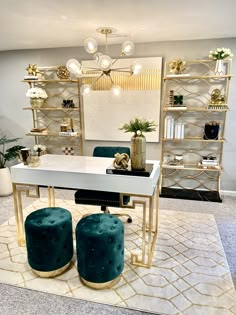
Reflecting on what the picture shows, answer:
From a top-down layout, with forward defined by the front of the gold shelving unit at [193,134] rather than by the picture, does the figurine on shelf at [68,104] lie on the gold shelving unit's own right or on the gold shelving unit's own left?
on the gold shelving unit's own right

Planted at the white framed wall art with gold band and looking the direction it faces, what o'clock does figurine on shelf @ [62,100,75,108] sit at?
The figurine on shelf is roughly at 3 o'clock from the white framed wall art with gold band.

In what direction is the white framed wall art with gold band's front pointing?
toward the camera

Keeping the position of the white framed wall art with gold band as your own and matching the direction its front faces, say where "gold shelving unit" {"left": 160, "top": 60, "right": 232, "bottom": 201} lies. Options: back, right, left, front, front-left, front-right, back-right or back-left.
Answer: left

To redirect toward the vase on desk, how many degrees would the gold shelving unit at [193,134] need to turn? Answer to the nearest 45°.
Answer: approximately 45° to its right

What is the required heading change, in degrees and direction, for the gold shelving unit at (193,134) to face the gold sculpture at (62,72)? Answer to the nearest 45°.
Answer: approximately 90° to its right

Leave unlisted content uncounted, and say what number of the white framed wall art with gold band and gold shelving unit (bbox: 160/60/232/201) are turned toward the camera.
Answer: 2

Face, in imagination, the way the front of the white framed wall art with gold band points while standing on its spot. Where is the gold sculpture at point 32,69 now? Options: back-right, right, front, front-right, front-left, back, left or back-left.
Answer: right

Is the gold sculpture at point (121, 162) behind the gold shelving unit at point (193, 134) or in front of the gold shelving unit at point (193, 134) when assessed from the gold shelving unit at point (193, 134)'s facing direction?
in front

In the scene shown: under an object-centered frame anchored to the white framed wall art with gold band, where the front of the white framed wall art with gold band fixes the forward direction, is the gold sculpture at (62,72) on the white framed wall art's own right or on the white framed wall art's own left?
on the white framed wall art's own right

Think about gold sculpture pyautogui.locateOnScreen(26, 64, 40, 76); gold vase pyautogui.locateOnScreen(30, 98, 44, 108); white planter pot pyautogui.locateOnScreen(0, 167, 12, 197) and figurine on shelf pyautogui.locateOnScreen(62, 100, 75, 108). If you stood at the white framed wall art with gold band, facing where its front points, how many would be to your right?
4

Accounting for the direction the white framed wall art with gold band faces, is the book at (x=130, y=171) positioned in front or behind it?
in front

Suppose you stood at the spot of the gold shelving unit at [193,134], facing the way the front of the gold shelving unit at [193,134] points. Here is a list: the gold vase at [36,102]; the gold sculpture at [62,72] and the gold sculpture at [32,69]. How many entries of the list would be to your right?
3

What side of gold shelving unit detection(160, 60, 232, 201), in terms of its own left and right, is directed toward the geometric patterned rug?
front

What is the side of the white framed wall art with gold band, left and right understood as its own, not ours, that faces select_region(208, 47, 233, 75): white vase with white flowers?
left
